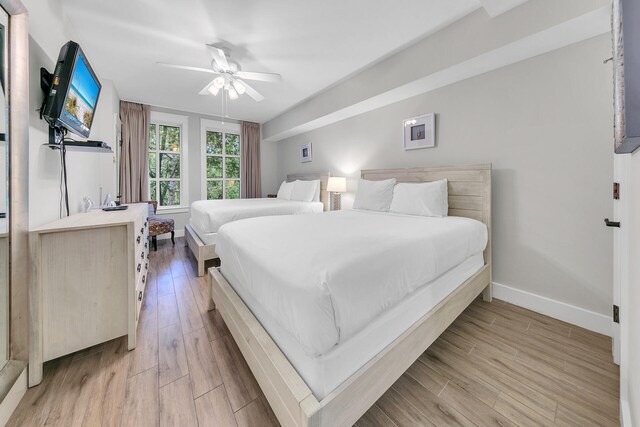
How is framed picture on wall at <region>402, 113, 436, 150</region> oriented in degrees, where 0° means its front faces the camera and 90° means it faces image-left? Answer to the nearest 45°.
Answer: approximately 45°

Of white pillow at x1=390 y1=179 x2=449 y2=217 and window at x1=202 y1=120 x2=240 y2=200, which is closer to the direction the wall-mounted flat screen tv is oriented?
the white pillow

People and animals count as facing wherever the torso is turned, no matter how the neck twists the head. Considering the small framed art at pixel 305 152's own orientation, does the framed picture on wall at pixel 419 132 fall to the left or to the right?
on its left

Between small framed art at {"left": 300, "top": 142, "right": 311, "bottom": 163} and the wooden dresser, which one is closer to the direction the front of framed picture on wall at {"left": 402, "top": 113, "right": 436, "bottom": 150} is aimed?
the wooden dresser

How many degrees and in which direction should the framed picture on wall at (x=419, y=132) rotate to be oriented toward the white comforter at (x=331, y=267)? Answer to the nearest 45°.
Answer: approximately 45° to its left

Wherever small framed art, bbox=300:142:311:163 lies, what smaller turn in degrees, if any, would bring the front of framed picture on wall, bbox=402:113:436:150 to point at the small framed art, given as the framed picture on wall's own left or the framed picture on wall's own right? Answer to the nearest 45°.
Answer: approximately 90° to the framed picture on wall's own right

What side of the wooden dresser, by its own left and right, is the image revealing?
right

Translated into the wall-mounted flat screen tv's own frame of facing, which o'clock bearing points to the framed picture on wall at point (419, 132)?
The framed picture on wall is roughly at 11 o'clock from the wall-mounted flat screen tv.

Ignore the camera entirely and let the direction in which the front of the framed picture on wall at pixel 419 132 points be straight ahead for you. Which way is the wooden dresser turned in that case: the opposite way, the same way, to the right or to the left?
the opposite way

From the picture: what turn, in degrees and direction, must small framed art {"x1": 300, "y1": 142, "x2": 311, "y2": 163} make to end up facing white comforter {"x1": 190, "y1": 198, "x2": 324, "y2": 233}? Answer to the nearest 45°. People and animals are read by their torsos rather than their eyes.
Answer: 0° — it already faces it

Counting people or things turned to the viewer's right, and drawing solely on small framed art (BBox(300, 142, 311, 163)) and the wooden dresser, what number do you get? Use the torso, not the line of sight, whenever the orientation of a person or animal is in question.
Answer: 1
